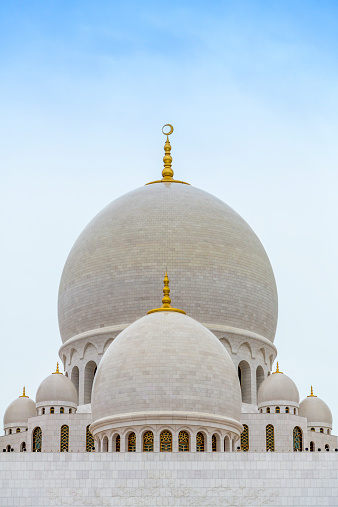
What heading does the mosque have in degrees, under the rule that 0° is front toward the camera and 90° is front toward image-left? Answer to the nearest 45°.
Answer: approximately 0°
